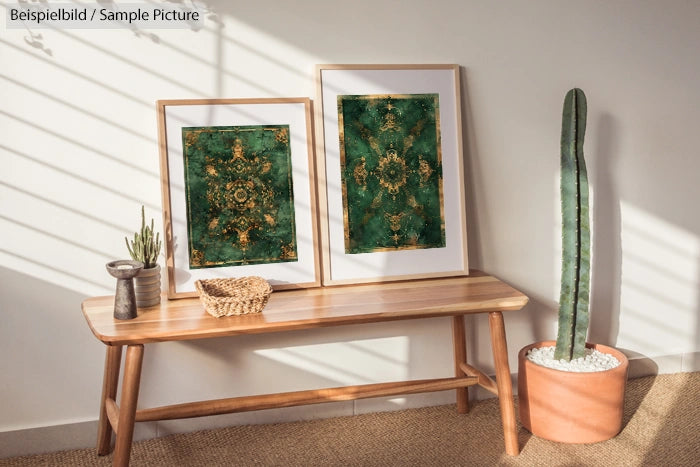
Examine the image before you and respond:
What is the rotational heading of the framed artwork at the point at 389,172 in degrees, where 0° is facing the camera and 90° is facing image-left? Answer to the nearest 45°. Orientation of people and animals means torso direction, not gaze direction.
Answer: approximately 0°

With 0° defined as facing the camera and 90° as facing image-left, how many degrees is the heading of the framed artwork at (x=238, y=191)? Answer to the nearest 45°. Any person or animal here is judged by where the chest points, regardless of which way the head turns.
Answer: approximately 0°

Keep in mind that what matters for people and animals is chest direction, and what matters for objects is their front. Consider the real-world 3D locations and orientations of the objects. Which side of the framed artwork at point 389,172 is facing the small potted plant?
right

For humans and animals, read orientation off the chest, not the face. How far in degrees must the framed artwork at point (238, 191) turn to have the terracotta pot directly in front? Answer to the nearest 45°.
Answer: approximately 90° to its left

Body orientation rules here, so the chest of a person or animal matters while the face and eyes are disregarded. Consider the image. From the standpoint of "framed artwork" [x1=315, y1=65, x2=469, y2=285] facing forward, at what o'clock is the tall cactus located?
The tall cactus is roughly at 9 o'clock from the framed artwork.

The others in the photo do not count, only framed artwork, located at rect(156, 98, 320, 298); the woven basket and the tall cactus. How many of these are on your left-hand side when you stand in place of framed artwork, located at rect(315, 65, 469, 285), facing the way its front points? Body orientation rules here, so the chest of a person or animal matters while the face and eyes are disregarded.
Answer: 1

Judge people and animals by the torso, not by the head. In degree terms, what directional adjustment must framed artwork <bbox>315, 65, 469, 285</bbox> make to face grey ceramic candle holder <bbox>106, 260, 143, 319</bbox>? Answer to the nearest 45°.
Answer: approximately 45° to its right

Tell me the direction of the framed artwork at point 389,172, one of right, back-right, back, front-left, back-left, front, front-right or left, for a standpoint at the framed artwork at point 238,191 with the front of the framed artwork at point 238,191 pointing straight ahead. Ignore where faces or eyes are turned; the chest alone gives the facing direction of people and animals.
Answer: left
